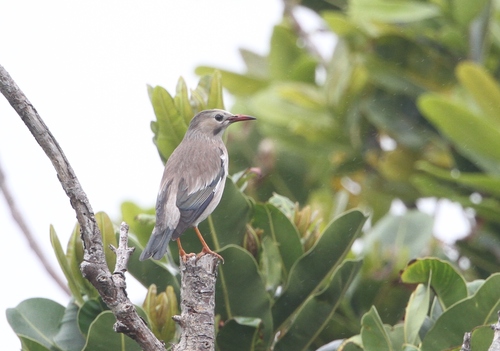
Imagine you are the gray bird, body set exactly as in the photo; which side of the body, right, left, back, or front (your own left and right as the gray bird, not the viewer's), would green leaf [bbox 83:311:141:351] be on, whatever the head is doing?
back

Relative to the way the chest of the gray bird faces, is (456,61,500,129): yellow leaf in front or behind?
in front

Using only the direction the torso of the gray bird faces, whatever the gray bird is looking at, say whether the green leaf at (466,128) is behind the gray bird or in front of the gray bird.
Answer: in front

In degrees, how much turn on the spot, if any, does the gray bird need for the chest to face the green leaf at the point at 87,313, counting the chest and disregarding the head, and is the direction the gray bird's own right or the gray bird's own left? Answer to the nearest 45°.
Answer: approximately 180°

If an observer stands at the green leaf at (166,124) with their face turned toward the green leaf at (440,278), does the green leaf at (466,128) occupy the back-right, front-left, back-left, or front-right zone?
front-left

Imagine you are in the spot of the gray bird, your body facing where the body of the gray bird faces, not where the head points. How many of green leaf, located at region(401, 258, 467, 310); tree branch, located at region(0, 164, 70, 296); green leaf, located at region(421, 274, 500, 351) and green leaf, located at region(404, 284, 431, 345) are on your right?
3

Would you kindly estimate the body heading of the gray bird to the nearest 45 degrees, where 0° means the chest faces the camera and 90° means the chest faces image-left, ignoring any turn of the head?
approximately 225°

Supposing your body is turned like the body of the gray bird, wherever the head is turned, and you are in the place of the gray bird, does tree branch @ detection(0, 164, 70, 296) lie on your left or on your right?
on your left

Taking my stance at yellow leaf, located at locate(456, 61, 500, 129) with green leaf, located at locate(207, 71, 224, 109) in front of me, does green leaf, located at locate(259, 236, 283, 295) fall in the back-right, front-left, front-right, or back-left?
front-left
